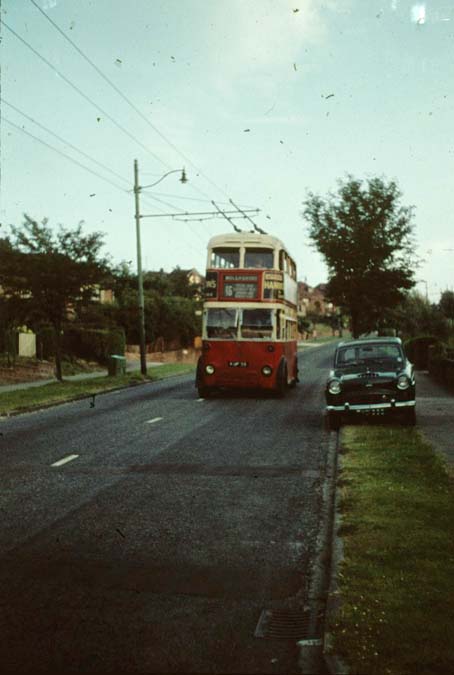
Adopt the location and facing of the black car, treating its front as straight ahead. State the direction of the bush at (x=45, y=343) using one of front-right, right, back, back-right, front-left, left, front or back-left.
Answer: back-right

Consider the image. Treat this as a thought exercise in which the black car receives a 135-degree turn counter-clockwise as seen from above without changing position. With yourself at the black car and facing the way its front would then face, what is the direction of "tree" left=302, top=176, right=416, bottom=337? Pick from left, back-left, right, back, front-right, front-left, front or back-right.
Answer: front-left

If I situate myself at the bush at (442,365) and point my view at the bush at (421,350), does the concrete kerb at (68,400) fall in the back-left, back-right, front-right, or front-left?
back-left

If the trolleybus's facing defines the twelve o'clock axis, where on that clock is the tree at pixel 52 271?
The tree is roughly at 4 o'clock from the trolleybus.

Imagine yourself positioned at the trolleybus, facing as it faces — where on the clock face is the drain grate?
The drain grate is roughly at 12 o'clock from the trolleybus.

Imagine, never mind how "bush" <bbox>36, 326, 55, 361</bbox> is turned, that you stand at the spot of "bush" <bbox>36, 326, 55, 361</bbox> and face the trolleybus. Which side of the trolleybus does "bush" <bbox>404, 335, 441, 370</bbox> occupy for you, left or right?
left

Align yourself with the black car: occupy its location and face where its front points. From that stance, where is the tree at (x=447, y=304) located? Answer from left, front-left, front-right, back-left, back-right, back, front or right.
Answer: back

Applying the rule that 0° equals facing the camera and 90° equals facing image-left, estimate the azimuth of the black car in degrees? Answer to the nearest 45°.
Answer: approximately 0°

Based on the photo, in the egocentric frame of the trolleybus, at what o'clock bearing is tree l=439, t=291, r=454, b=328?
The tree is roughly at 7 o'clock from the trolleybus.

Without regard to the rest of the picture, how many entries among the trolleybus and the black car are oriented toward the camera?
2

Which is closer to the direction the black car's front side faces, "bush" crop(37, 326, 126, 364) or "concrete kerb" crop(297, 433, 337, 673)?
the concrete kerb
